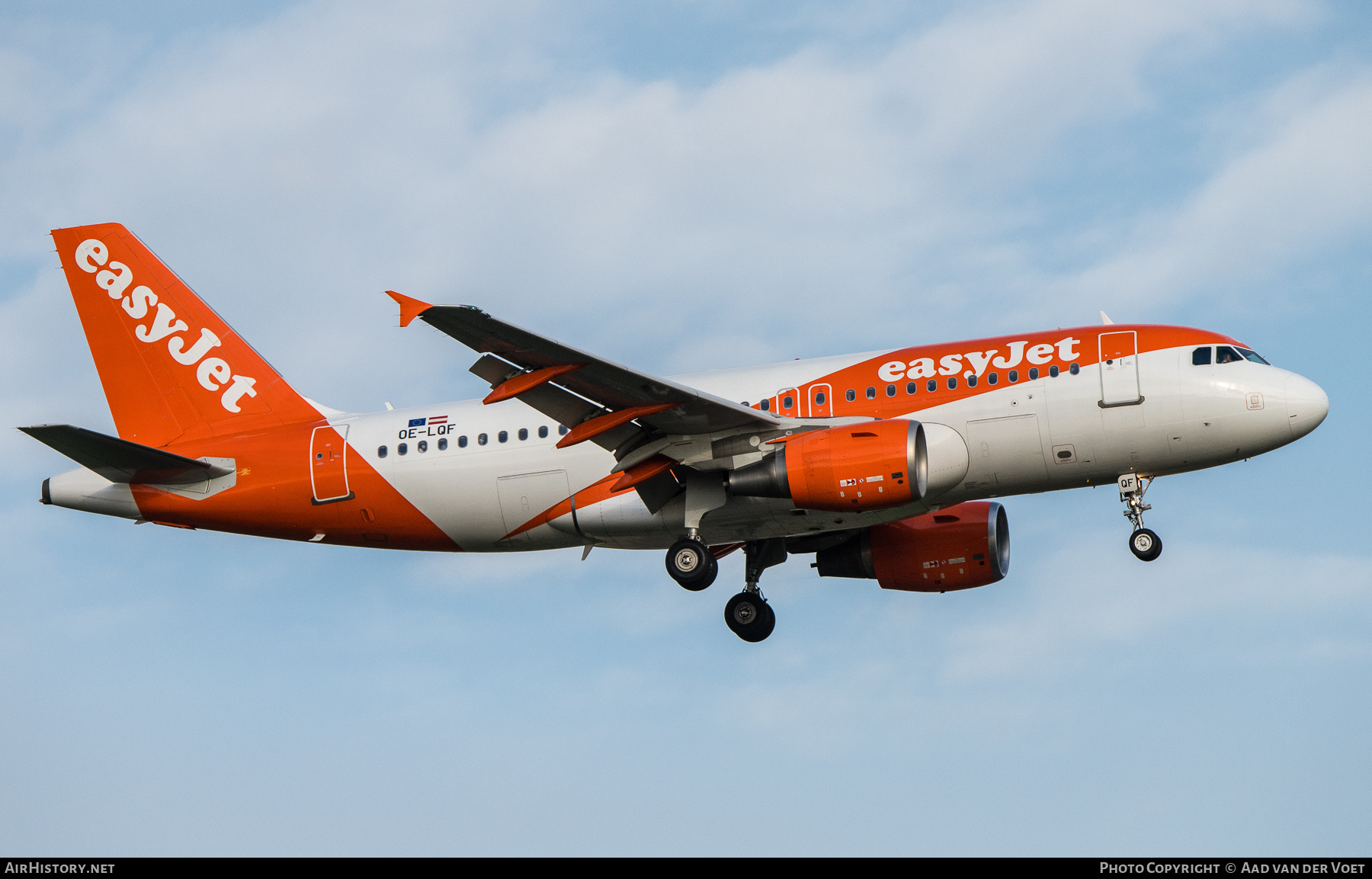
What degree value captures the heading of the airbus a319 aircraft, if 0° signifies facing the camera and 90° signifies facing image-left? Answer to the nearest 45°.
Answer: approximately 270°
